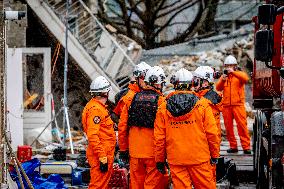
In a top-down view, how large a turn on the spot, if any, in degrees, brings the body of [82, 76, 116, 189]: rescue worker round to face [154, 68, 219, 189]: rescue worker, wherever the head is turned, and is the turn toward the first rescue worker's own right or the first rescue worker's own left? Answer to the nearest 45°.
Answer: approximately 45° to the first rescue worker's own right

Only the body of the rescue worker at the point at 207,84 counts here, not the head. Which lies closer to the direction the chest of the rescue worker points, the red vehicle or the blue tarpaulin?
the blue tarpaulin

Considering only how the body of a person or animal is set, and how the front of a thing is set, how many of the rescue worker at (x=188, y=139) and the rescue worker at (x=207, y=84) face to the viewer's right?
0

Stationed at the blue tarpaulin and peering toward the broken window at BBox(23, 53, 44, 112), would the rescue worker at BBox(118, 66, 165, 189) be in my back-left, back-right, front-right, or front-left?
back-right

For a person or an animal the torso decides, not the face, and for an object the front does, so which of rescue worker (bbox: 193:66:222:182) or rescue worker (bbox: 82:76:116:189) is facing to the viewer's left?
rescue worker (bbox: 193:66:222:182)

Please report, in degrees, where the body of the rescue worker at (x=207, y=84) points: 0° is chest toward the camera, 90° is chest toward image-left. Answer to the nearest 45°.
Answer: approximately 90°

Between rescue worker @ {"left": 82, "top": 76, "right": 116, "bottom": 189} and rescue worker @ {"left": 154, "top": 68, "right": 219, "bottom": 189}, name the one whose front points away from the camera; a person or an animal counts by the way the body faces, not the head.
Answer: rescue worker @ {"left": 154, "top": 68, "right": 219, "bottom": 189}

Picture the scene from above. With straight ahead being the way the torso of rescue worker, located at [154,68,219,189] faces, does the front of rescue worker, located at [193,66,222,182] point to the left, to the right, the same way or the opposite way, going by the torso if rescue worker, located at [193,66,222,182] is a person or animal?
to the left

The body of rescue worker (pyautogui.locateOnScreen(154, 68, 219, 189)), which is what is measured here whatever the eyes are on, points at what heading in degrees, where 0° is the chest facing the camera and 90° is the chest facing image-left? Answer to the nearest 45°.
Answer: approximately 180°

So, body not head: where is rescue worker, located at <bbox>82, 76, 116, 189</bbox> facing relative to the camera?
to the viewer's right

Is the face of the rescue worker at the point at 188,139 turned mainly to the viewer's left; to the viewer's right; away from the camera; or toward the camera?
away from the camera
